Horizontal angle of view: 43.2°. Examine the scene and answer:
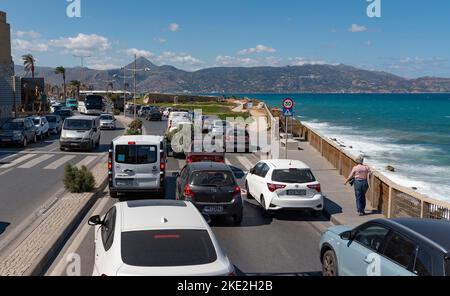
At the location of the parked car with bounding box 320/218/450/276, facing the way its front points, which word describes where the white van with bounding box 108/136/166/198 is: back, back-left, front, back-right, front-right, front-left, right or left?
front

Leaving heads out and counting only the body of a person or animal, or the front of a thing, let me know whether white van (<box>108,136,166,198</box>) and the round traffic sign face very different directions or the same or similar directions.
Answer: very different directions

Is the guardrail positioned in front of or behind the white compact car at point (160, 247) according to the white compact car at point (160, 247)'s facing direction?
in front

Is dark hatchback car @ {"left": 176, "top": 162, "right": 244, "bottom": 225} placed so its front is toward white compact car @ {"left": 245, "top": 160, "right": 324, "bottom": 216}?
no

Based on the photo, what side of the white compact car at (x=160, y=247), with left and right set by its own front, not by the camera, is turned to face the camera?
back

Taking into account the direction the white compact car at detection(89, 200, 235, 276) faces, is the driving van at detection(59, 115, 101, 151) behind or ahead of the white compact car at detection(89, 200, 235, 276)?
ahead

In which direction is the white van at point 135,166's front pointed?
away from the camera

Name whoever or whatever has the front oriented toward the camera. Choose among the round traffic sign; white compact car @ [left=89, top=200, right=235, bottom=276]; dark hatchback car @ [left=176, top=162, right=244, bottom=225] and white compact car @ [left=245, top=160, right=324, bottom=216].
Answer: the round traffic sign

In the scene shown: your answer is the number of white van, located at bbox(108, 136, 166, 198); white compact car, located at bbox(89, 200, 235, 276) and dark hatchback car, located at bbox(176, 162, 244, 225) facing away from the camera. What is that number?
3

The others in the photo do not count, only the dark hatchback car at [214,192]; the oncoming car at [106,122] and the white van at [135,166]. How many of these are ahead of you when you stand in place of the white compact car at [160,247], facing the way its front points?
3

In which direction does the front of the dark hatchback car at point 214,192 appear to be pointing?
away from the camera

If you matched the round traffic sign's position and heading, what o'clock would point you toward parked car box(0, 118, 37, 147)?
The parked car is roughly at 4 o'clock from the round traffic sign.

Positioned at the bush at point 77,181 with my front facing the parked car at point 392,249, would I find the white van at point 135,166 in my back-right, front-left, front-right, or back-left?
front-left

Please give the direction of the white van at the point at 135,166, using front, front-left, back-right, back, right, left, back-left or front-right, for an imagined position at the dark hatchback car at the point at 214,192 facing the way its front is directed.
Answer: front-left

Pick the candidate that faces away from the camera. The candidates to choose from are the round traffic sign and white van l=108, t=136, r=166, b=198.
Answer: the white van

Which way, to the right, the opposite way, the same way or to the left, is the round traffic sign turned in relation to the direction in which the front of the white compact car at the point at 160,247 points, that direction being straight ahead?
the opposite way

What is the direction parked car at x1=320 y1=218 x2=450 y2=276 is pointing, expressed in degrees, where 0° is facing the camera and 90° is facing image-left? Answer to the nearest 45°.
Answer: approximately 135°

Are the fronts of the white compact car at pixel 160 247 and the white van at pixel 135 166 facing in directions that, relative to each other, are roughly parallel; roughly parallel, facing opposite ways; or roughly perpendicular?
roughly parallel

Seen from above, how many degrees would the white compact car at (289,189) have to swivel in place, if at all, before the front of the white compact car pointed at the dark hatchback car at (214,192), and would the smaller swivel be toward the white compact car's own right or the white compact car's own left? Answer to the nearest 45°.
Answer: approximately 90° to the white compact car's own left

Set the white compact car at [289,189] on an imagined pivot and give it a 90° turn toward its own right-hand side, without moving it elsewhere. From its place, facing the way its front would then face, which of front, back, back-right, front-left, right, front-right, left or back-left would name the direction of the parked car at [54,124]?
left

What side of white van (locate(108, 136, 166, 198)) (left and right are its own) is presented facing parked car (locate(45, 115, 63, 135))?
front
